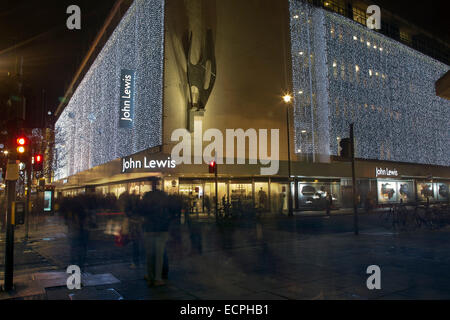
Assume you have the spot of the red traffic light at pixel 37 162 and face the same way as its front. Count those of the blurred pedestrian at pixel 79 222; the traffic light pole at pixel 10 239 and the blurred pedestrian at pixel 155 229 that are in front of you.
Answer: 3

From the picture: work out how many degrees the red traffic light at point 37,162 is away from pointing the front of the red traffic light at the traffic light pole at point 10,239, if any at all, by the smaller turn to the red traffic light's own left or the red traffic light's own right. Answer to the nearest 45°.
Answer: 0° — it already faces it

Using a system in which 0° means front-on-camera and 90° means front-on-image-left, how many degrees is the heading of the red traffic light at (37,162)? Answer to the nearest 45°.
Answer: approximately 0°

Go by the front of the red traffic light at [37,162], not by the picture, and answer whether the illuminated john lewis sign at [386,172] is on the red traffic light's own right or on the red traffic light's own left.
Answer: on the red traffic light's own left

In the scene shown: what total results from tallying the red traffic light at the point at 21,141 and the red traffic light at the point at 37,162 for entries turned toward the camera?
2
